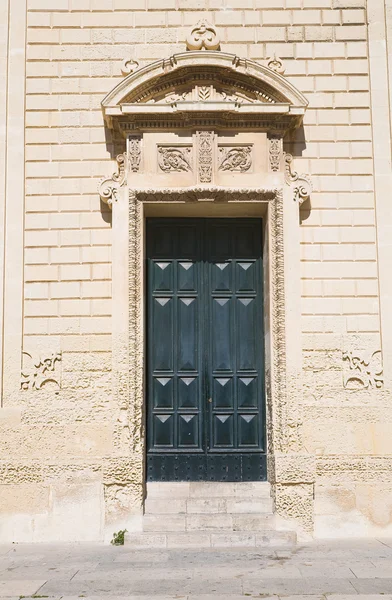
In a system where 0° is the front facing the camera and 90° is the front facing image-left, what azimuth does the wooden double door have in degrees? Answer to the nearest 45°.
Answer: approximately 0°
